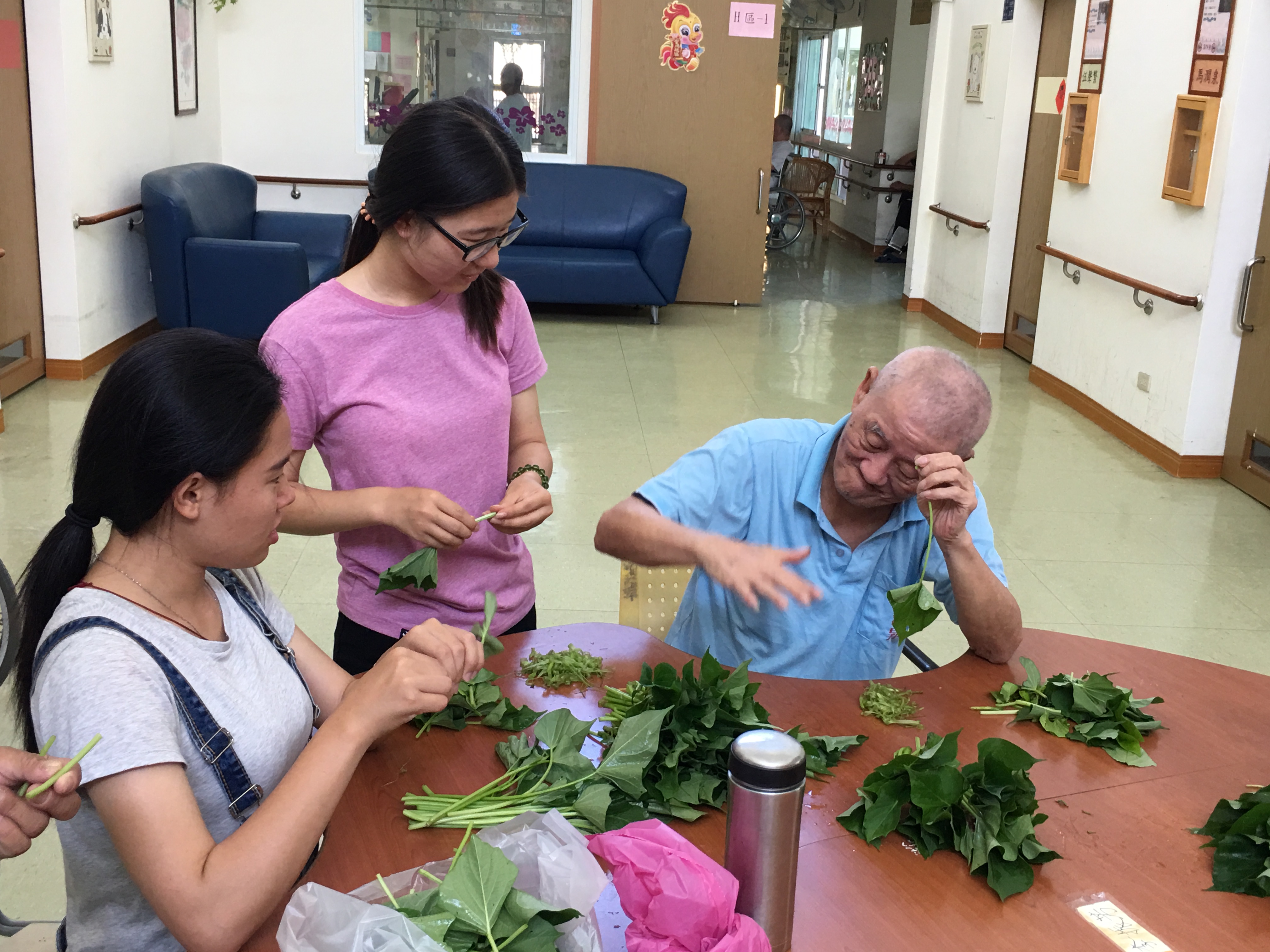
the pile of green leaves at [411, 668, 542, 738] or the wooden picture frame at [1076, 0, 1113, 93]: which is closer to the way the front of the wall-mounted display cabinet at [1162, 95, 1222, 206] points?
the pile of green leaves

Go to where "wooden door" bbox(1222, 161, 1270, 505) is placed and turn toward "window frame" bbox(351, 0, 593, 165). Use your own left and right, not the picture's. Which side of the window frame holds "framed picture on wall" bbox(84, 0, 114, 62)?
left

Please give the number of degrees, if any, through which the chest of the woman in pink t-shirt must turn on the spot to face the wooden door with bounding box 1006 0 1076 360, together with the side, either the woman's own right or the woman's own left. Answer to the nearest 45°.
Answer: approximately 90° to the woman's own left

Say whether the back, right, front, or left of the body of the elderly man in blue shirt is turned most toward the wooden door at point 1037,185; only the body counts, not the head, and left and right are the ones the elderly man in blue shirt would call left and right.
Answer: back

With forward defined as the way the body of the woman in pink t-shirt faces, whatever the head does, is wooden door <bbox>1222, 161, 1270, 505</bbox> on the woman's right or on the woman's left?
on the woman's left

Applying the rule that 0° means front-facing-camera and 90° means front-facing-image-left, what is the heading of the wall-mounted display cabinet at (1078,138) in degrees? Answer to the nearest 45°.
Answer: approximately 45°

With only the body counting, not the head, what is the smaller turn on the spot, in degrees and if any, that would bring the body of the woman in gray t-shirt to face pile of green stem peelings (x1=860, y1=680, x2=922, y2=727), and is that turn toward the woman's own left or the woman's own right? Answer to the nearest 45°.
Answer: approximately 45° to the woman's own left
